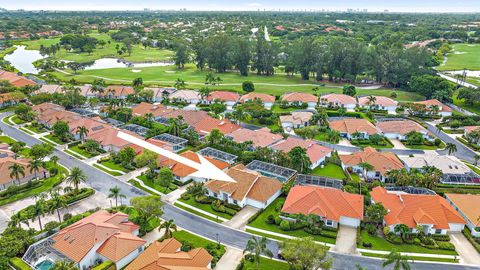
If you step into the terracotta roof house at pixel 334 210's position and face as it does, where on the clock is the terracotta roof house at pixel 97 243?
the terracotta roof house at pixel 97 243 is roughly at 2 o'clock from the terracotta roof house at pixel 334 210.

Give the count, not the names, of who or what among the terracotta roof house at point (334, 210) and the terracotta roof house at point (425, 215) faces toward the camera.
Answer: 2

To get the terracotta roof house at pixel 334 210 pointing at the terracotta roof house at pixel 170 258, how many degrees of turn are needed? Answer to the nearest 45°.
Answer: approximately 45° to its right

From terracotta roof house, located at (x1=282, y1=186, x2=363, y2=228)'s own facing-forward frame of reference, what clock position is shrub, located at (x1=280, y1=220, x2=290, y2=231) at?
The shrub is roughly at 2 o'clock from the terracotta roof house.

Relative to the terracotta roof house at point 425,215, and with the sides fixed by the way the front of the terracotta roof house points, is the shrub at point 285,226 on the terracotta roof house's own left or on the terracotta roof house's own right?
on the terracotta roof house's own right

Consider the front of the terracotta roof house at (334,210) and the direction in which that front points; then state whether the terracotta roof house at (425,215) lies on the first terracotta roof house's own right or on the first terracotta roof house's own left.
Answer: on the first terracotta roof house's own left

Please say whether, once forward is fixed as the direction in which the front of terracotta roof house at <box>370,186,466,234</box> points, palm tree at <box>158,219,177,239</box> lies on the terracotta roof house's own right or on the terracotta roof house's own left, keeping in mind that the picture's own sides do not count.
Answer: on the terracotta roof house's own right

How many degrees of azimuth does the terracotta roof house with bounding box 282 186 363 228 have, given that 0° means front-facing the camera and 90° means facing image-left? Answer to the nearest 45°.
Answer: approximately 0°

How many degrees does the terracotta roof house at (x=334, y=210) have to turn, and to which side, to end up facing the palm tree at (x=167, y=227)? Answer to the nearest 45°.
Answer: approximately 45° to its right
